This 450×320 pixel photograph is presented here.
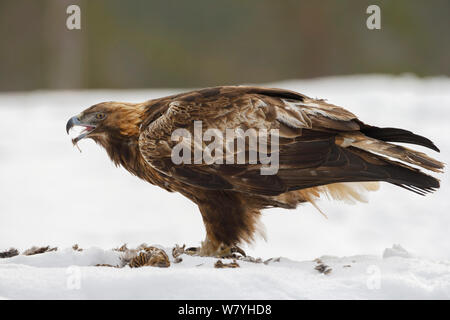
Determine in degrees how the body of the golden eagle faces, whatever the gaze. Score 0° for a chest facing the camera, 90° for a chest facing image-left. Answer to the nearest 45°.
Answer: approximately 90°
